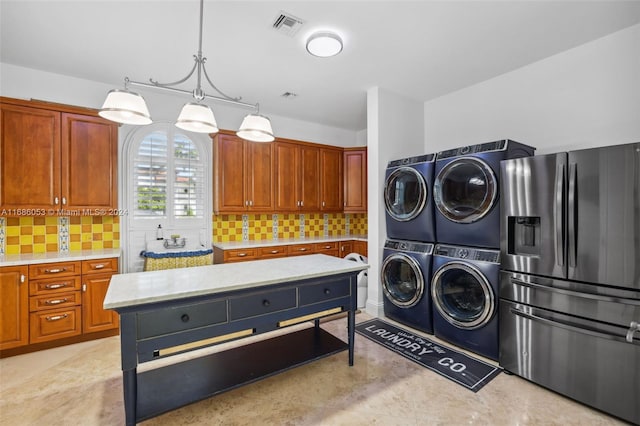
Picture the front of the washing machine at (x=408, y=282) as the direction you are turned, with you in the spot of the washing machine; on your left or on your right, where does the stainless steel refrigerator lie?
on your left

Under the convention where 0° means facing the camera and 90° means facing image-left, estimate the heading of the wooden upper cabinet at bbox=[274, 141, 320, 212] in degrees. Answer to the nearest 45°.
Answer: approximately 315°

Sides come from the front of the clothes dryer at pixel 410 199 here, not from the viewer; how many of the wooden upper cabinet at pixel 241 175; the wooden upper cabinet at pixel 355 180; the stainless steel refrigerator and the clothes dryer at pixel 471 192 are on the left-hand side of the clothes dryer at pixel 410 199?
2

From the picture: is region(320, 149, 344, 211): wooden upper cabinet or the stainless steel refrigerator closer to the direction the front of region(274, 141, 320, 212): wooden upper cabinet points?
the stainless steel refrigerator

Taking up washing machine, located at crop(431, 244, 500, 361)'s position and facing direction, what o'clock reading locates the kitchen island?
The kitchen island is roughly at 12 o'clock from the washing machine.

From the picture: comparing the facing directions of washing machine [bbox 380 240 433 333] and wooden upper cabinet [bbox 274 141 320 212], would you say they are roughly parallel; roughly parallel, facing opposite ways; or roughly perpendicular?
roughly perpendicular
